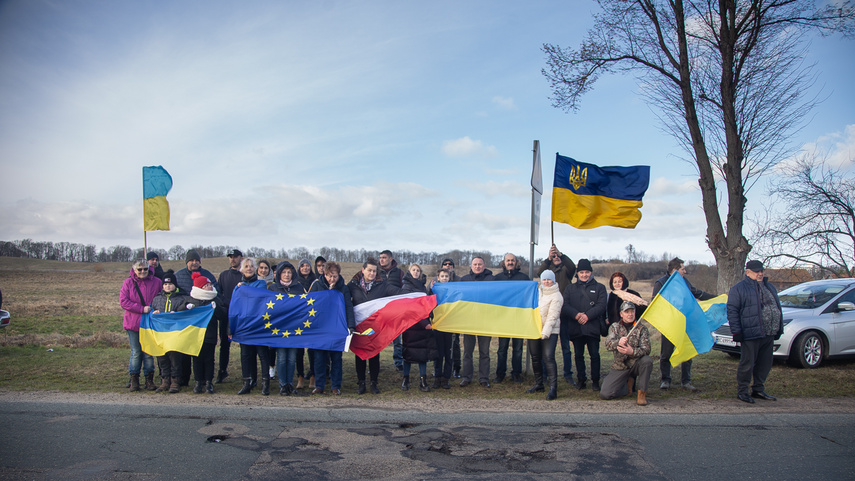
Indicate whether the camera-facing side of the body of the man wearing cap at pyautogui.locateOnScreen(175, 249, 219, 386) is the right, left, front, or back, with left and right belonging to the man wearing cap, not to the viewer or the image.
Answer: front

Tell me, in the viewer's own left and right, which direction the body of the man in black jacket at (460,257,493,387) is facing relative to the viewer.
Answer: facing the viewer

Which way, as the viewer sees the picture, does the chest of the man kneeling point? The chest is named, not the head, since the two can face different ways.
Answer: toward the camera

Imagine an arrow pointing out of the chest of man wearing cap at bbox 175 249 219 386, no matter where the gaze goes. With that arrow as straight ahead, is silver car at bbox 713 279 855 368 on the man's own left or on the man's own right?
on the man's own left

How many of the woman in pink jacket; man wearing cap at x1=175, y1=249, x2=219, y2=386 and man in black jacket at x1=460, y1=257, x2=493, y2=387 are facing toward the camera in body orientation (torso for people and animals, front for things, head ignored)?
3

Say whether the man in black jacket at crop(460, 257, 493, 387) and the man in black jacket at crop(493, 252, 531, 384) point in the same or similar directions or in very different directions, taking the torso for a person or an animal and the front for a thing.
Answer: same or similar directions

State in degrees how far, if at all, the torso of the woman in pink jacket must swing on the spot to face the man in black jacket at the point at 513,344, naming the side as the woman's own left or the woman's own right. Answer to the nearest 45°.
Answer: approximately 90° to the woman's own left

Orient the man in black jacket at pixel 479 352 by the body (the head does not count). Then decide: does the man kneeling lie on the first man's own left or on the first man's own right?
on the first man's own left

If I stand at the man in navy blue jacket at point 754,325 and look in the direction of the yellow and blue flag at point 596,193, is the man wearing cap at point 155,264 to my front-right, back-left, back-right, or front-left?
front-left

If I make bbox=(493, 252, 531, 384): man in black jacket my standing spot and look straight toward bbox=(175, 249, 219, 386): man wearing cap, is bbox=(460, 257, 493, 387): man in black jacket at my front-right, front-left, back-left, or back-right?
front-left

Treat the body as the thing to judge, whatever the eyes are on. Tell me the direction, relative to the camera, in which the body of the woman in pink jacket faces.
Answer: toward the camera

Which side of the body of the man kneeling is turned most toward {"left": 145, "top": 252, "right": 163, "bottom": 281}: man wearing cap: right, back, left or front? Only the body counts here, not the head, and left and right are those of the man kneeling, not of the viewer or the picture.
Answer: right
